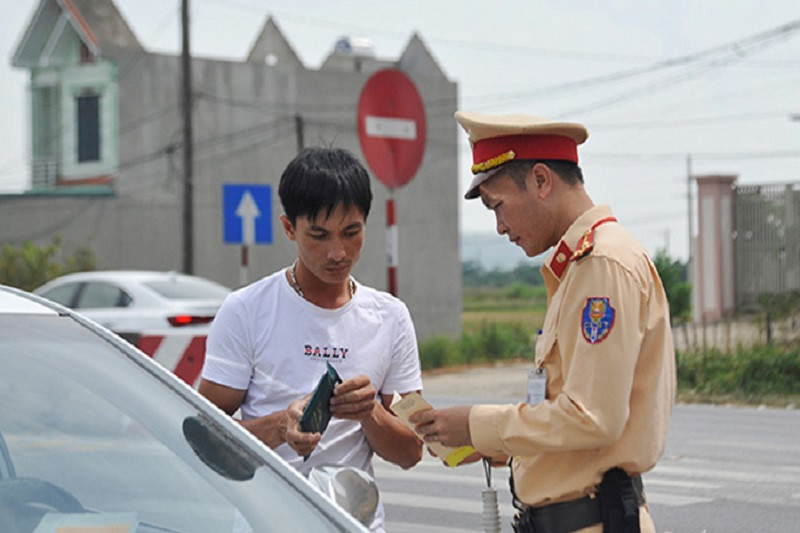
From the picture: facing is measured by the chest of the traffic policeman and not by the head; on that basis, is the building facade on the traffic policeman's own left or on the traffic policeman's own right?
on the traffic policeman's own right

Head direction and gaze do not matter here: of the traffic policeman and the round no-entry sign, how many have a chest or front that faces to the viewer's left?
1

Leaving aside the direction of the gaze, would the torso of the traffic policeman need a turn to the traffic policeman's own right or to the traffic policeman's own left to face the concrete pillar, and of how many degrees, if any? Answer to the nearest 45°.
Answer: approximately 90° to the traffic policeman's own right

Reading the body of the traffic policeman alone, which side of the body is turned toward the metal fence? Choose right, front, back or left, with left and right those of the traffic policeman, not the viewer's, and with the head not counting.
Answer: right

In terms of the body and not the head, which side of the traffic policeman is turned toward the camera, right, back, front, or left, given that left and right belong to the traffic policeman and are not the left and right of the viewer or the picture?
left

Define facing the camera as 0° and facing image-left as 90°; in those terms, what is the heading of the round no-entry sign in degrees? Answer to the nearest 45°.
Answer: approximately 315°

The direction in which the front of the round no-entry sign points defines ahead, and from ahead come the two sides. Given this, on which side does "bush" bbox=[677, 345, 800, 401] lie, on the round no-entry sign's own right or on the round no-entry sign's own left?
on the round no-entry sign's own left

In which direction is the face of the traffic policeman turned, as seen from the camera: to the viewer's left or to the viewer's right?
to the viewer's left

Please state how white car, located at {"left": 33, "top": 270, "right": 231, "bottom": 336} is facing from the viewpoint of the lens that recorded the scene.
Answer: facing away from the viewer and to the left of the viewer

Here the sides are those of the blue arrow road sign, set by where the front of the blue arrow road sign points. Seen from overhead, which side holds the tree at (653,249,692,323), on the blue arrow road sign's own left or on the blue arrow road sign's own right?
on the blue arrow road sign's own left

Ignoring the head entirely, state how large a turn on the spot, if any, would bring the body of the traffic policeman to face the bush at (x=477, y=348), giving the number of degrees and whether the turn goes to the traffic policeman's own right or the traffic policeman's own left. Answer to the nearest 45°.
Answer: approximately 90° to the traffic policeman's own right
